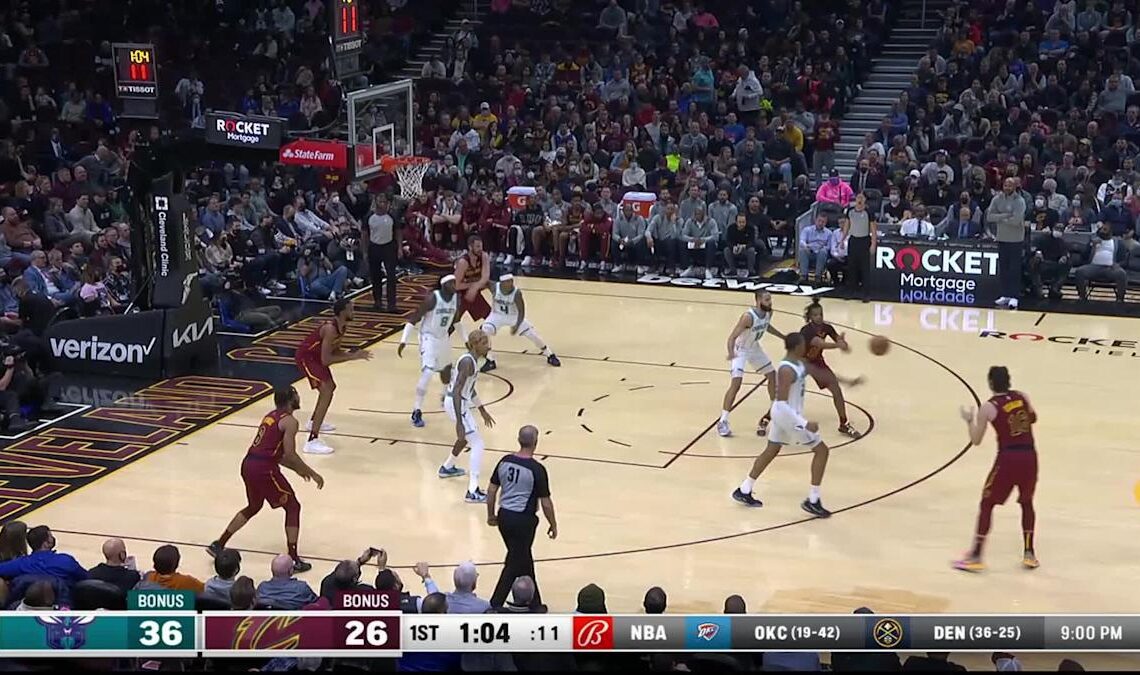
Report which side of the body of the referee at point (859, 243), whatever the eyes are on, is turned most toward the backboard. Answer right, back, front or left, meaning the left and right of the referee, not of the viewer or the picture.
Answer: right

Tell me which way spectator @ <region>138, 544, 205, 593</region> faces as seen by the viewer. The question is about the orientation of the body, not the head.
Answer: away from the camera

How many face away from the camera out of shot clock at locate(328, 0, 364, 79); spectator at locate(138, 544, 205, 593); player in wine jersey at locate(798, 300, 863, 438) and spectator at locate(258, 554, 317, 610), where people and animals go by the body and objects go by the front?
2

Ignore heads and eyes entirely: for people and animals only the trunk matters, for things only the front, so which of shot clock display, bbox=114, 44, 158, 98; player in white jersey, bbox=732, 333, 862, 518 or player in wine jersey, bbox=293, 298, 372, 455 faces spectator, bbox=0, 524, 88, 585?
the shot clock display

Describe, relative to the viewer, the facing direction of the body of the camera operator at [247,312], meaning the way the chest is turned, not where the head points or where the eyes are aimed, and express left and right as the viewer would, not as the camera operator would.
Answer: facing to the right of the viewer

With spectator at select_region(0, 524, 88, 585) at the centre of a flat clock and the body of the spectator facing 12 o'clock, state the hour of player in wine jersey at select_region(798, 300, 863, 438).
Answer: The player in wine jersey is roughly at 1 o'clock from the spectator.

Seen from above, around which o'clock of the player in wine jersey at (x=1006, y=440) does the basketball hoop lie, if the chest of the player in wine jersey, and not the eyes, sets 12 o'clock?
The basketball hoop is roughly at 12 o'clock from the player in wine jersey.

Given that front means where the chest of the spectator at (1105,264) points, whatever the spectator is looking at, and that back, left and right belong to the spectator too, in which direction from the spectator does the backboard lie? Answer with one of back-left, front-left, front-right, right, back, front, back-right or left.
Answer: right

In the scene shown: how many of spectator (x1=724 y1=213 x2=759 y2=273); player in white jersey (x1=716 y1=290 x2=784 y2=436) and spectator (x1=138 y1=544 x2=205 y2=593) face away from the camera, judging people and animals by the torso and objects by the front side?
1

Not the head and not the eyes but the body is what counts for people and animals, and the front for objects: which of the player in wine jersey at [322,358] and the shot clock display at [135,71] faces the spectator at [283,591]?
the shot clock display

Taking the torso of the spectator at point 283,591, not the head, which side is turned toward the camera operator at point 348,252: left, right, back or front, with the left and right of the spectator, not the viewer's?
front

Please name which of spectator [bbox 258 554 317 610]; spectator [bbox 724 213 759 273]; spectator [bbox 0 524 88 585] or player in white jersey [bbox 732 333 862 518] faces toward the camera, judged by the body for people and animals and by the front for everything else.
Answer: spectator [bbox 724 213 759 273]

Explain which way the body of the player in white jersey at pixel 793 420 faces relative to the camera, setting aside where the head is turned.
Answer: to the viewer's right

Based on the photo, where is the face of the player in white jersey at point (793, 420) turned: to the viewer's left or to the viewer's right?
to the viewer's right

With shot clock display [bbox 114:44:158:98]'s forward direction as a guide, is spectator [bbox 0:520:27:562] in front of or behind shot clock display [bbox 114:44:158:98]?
in front
